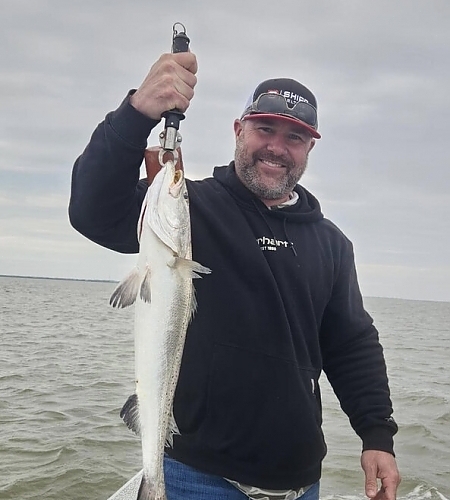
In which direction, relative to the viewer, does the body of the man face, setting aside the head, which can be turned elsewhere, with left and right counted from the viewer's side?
facing the viewer
